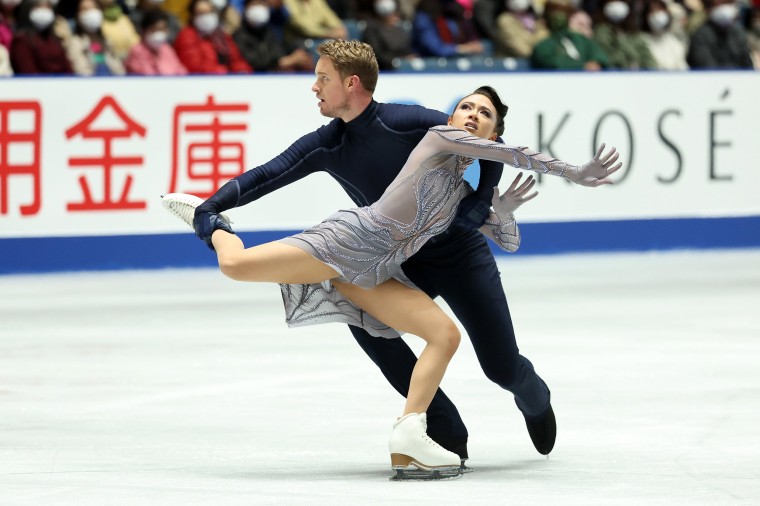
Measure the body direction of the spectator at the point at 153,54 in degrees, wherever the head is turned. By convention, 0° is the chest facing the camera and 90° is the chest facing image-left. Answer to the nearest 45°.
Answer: approximately 0°

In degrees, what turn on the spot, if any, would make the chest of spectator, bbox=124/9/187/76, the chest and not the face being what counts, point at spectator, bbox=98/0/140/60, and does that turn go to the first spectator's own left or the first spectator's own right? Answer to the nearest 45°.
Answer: approximately 135° to the first spectator's own right

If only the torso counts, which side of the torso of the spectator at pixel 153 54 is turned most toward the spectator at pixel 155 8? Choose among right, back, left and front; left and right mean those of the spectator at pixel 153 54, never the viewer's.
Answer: back

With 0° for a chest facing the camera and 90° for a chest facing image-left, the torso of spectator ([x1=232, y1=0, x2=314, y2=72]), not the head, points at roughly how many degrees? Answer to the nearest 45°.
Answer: approximately 0°

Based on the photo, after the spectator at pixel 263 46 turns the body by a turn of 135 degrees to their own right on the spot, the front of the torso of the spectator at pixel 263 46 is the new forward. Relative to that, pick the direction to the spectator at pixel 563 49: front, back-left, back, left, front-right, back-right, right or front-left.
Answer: back-right

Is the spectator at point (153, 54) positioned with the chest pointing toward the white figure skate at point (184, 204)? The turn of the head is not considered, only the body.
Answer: yes

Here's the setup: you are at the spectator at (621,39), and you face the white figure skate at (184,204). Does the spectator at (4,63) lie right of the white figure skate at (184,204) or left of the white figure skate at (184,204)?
right

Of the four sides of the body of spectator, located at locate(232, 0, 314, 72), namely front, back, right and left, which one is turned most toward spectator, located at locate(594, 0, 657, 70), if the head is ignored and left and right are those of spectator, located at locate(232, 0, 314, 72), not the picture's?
left

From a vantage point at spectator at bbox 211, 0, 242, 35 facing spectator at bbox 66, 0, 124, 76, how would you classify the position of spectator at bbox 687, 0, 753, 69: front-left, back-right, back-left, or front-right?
back-left

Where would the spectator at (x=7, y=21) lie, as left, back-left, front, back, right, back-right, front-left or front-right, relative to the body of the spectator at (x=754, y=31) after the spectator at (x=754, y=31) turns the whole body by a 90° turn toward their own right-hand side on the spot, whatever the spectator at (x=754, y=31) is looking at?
front-left

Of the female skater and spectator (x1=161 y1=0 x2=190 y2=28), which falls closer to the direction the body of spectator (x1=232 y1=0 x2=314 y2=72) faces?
the female skater
